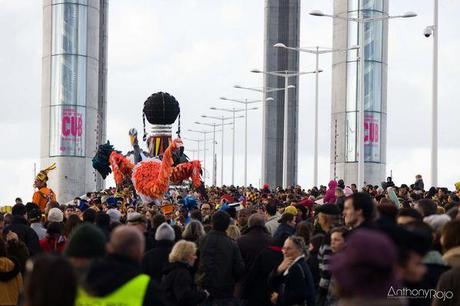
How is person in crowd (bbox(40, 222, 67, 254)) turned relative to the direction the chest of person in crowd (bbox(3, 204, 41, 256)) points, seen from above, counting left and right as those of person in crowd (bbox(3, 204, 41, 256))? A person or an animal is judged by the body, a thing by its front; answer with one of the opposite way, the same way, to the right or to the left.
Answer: the same way

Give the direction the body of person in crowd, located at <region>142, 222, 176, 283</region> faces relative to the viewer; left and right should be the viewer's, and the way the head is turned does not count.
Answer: facing away from the viewer

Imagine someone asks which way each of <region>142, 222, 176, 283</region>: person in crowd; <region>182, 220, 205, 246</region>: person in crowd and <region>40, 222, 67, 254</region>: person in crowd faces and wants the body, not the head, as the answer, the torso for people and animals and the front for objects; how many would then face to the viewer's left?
0

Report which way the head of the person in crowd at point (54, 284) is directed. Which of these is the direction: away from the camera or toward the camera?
away from the camera

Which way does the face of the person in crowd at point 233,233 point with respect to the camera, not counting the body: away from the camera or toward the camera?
away from the camera

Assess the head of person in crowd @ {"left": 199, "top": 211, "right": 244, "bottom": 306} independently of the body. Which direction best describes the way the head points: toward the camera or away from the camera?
away from the camera

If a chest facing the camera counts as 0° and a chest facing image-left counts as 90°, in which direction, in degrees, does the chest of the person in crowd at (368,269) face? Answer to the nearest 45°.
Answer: approximately 180°

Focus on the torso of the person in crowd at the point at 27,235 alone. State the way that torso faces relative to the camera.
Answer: away from the camera

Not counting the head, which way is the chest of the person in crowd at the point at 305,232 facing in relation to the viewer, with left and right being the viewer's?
facing away from the viewer

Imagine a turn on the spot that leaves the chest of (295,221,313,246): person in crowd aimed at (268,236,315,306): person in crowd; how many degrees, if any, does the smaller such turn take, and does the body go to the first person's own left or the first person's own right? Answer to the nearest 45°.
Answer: approximately 180°

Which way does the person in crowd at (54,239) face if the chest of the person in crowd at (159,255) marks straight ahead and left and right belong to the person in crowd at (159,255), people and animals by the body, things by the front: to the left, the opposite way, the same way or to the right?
the same way
